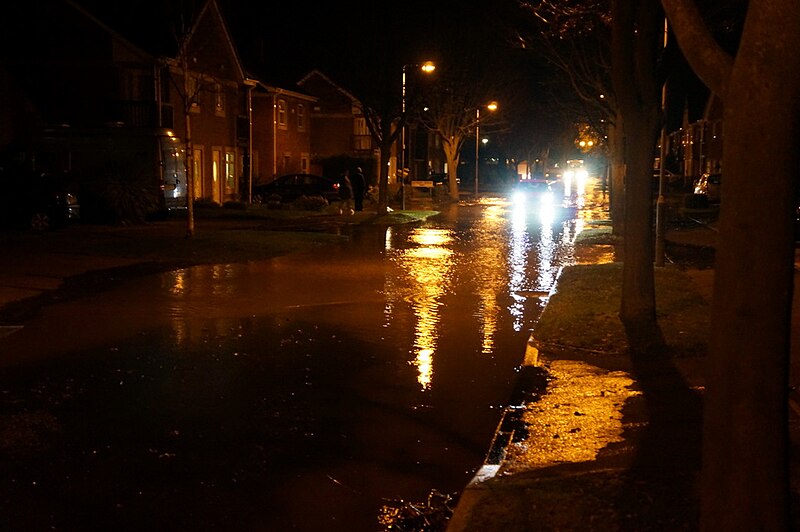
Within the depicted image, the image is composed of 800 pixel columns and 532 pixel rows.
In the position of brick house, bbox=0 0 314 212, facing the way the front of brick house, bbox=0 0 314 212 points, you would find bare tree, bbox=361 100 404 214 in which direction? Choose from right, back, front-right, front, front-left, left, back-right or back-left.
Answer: front-left

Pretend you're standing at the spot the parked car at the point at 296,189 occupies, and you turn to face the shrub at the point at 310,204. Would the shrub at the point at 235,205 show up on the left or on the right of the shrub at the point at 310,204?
right

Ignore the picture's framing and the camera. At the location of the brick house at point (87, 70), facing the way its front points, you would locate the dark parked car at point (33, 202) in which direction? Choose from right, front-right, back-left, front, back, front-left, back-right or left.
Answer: front-right

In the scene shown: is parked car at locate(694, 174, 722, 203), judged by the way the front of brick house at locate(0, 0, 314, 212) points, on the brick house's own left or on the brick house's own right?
on the brick house's own left

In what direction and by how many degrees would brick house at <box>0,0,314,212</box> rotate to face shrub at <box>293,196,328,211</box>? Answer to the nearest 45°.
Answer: approximately 45° to its left

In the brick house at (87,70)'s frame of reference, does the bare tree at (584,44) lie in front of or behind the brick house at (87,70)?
in front

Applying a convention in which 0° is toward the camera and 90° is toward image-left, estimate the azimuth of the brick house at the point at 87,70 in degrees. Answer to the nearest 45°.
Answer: approximately 315°
